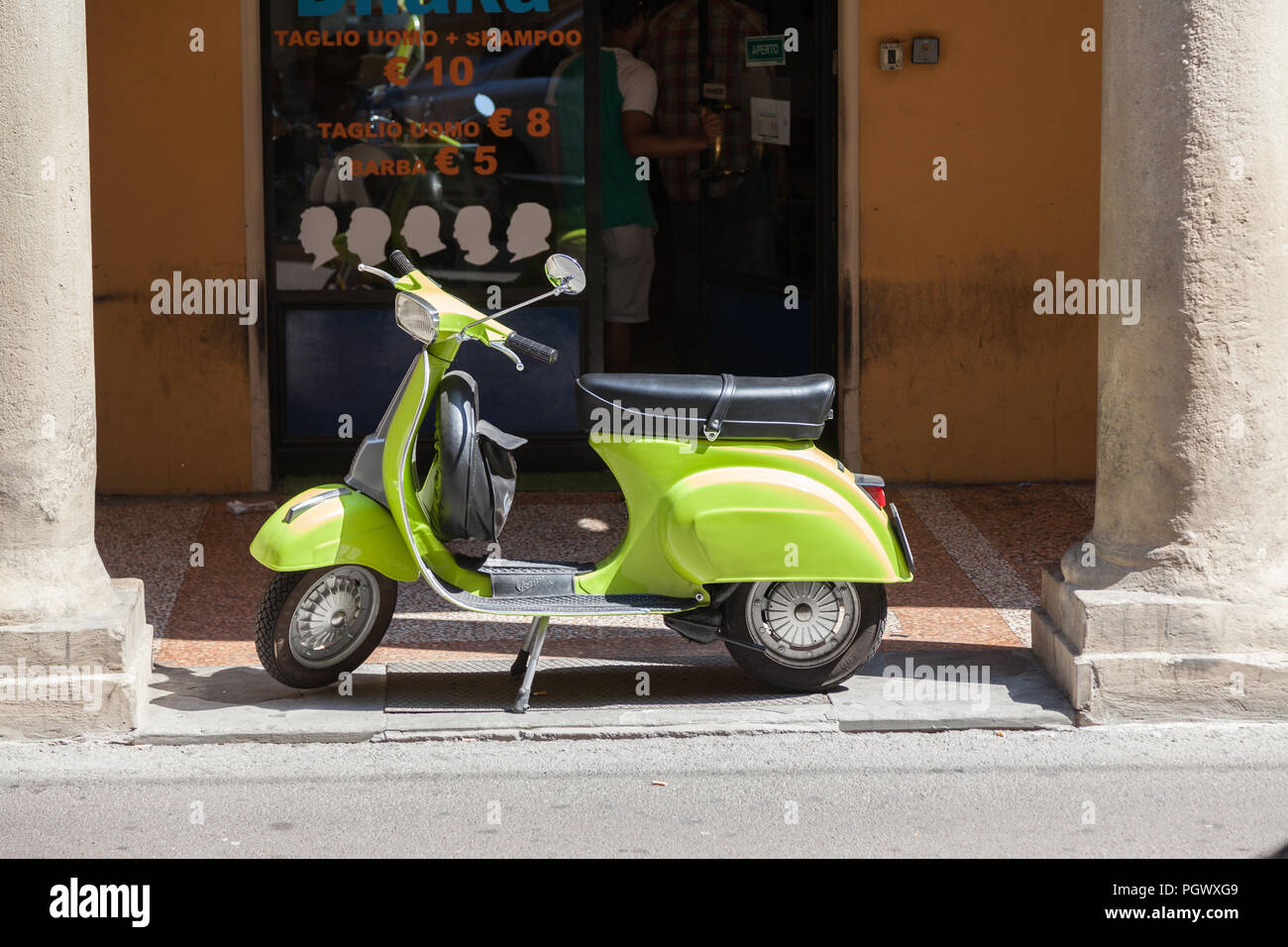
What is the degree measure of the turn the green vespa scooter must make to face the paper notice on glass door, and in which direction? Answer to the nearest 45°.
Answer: approximately 90° to its right

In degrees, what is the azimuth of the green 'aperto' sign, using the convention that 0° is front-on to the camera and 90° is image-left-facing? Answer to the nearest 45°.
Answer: approximately 0°

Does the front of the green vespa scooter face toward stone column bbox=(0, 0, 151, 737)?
yes

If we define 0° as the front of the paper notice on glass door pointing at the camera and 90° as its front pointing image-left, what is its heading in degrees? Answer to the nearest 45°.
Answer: approximately 0°

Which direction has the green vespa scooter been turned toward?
to the viewer's left

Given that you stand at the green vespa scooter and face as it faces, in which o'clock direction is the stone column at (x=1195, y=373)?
The stone column is roughly at 6 o'clock from the green vespa scooter.
